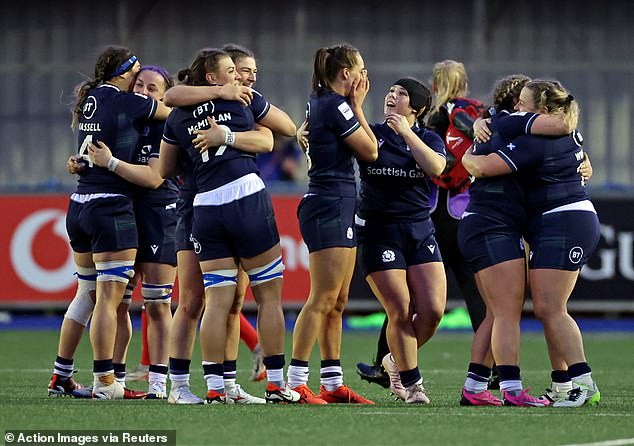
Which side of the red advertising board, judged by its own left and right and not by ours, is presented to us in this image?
front
